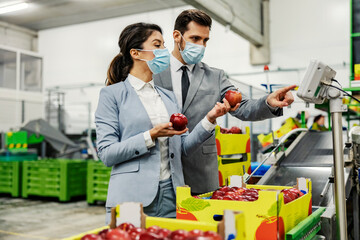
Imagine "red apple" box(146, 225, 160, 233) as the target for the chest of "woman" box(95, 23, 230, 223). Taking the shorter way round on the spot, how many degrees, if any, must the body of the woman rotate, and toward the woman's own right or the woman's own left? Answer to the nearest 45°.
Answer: approximately 45° to the woman's own right

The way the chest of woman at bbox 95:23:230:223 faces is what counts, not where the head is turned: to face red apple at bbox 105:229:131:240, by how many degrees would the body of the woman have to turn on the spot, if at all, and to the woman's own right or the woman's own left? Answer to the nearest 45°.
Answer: approximately 45° to the woman's own right

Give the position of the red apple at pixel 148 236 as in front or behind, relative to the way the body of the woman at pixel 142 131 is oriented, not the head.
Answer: in front

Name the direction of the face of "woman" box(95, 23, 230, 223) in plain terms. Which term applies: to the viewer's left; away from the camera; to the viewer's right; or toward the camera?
to the viewer's right

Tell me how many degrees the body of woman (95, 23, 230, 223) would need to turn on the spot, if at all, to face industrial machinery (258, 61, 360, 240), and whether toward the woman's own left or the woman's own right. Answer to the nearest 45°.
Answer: approximately 90° to the woman's own left

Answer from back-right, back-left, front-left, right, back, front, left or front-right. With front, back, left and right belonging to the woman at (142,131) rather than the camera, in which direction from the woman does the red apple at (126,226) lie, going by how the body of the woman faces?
front-right

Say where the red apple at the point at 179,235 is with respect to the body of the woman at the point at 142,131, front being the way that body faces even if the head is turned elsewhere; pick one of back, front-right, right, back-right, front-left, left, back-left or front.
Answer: front-right

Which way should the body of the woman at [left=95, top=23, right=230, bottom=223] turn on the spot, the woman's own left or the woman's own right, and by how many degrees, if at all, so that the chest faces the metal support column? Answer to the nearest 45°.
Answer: approximately 45° to the woman's own left

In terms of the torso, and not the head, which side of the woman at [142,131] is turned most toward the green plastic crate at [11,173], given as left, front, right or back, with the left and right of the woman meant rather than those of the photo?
back

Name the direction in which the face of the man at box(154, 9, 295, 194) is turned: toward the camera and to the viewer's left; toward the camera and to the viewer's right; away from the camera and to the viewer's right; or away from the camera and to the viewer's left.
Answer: toward the camera and to the viewer's right
